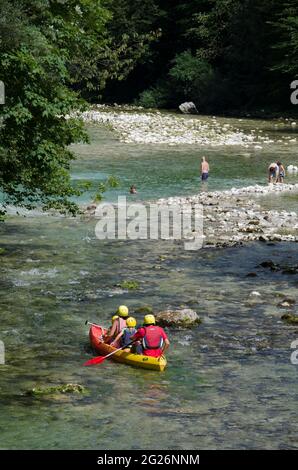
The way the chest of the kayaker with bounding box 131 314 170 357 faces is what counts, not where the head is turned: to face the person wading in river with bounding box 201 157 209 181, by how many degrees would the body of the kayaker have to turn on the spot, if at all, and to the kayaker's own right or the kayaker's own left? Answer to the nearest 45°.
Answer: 0° — they already face them

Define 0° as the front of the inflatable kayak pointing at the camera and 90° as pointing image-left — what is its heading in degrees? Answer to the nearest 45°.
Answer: approximately 135°

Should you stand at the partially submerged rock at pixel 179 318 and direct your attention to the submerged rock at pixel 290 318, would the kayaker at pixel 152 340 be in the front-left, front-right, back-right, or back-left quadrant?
back-right

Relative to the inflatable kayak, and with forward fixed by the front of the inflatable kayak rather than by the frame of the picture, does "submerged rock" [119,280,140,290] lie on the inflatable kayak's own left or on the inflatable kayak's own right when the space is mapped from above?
on the inflatable kayak's own right

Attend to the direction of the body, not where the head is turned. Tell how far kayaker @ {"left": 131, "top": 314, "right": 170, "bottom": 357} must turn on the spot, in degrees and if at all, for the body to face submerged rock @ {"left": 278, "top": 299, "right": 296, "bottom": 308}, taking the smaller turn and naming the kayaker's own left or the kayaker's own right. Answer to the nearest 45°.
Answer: approximately 45° to the kayaker's own right

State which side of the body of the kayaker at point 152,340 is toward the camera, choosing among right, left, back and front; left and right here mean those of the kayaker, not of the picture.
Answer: back
